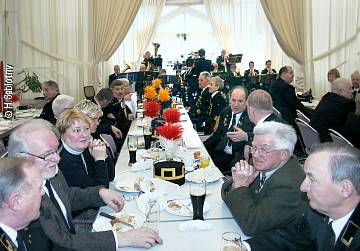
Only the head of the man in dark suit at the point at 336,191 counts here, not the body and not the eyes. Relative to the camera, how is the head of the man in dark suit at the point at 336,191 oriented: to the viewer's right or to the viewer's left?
to the viewer's left

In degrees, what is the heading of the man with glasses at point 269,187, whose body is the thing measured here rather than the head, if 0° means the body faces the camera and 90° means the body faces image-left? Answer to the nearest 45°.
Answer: approximately 45°

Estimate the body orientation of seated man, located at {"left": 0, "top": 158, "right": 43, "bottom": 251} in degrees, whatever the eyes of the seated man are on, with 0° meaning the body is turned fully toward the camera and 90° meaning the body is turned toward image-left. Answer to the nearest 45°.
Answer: approximately 270°

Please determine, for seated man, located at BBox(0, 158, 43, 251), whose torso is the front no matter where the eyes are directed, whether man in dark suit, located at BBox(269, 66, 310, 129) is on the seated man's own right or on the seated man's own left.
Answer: on the seated man's own left

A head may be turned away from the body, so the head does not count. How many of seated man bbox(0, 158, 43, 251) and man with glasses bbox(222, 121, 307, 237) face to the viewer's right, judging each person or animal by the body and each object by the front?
1

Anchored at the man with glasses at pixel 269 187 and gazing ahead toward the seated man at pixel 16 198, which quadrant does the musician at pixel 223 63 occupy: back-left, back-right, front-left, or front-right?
back-right

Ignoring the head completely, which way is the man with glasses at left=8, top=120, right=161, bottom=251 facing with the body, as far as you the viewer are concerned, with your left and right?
facing the viewer and to the right of the viewer

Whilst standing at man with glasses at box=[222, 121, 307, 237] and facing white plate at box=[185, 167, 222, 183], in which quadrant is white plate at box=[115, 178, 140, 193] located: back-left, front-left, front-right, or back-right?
front-left

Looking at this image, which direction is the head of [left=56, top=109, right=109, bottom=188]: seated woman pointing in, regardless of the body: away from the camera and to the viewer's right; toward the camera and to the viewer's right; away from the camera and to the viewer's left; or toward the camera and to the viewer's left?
toward the camera and to the viewer's right
